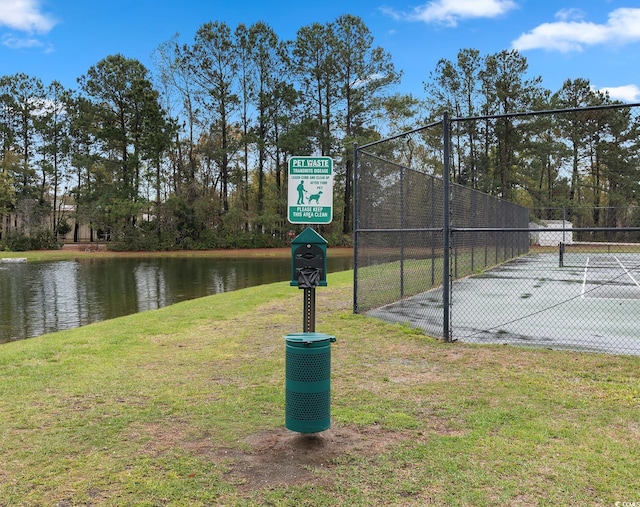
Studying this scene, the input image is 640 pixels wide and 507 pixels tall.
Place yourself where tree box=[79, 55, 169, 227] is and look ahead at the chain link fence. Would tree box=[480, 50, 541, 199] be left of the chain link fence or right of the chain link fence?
left

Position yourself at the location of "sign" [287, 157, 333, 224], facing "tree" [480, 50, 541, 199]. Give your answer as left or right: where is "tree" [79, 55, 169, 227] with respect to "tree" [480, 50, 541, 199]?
left

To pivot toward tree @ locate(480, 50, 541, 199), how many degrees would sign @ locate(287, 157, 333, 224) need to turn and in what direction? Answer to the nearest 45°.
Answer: approximately 180°

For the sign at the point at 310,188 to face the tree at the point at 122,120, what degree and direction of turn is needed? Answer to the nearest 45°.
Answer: approximately 180°

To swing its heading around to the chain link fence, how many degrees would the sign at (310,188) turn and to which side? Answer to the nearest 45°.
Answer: approximately 135° to its left

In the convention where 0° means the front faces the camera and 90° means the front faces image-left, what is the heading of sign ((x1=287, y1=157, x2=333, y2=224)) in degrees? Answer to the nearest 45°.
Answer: approximately 0°

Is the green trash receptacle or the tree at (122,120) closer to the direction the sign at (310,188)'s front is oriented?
the green trash receptacle
